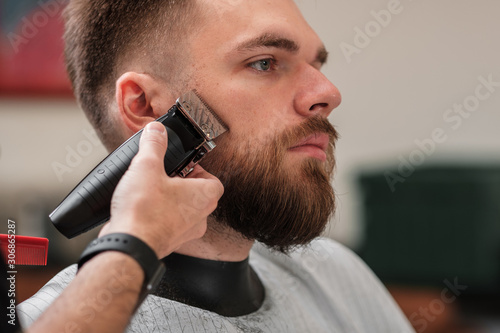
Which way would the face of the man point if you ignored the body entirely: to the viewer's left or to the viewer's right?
to the viewer's right

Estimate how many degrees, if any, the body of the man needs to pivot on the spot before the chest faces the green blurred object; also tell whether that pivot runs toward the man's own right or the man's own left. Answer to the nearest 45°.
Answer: approximately 90° to the man's own left

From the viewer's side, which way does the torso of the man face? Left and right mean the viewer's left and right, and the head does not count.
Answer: facing the viewer and to the right of the viewer
